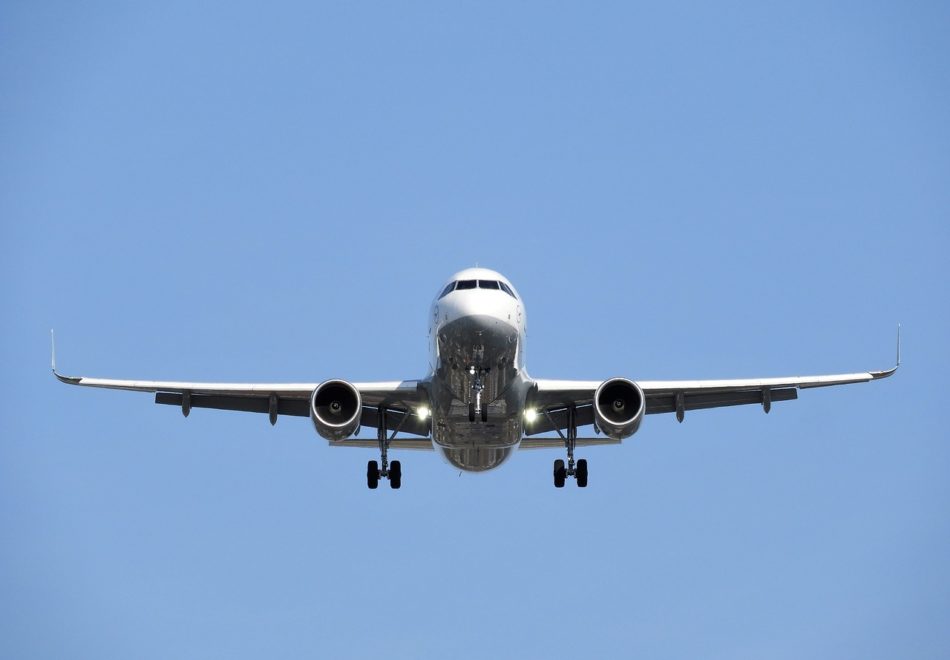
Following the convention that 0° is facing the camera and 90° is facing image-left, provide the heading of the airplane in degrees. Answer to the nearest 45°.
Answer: approximately 0°
